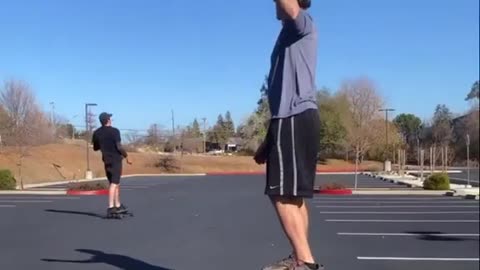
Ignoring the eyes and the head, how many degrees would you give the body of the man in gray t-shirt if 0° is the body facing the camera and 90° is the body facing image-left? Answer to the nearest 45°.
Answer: approximately 90°

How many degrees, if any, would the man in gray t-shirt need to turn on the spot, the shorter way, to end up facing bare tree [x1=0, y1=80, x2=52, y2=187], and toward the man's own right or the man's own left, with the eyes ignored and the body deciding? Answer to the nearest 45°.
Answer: approximately 45° to the man's own right

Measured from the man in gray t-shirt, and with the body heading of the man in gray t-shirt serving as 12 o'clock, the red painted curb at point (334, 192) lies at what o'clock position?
The red painted curb is roughly at 3 o'clock from the man in gray t-shirt.

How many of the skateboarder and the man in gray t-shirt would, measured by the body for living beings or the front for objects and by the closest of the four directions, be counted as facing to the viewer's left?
1

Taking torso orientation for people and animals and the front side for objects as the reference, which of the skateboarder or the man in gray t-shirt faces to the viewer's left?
the man in gray t-shirt

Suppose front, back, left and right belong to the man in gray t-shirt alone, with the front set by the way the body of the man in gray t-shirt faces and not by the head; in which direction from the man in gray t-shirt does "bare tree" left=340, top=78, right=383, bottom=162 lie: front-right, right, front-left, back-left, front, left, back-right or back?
right
